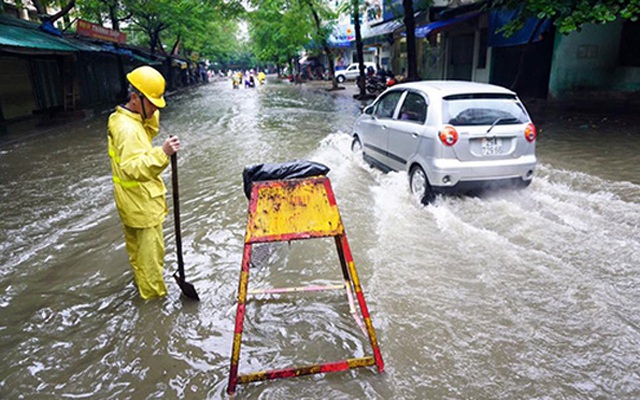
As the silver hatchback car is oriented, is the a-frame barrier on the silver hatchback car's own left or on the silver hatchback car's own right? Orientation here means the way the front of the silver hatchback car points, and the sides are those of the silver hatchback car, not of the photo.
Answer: on the silver hatchback car's own left

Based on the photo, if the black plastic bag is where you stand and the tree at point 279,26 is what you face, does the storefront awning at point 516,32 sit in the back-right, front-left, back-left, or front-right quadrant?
front-right

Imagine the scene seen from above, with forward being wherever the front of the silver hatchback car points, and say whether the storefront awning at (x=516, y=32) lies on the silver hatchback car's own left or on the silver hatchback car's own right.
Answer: on the silver hatchback car's own right

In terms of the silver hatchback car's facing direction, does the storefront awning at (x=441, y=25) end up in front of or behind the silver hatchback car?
in front

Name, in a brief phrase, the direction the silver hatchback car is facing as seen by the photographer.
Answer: facing away from the viewer and to the left of the viewer

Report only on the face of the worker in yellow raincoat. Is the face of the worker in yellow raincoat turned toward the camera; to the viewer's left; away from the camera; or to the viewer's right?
to the viewer's right

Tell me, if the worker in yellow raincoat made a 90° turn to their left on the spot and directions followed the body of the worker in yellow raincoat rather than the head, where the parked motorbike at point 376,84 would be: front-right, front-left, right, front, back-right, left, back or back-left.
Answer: front-right

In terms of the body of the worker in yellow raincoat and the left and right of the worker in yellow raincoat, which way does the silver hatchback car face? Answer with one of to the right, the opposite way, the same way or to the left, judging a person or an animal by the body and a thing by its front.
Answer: to the left

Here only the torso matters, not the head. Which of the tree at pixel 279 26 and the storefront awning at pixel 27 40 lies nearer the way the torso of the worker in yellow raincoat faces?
the tree

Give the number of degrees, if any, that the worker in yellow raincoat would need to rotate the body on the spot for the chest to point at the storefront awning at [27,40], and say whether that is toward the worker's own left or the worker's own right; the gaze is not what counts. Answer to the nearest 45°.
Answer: approximately 90° to the worker's own left

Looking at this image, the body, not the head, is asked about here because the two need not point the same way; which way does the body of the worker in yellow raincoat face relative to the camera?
to the viewer's right

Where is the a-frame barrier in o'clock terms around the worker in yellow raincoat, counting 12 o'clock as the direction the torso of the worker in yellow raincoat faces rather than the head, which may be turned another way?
The a-frame barrier is roughly at 2 o'clock from the worker in yellow raincoat.

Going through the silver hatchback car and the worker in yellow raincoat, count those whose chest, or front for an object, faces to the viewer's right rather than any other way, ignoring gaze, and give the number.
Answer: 1
